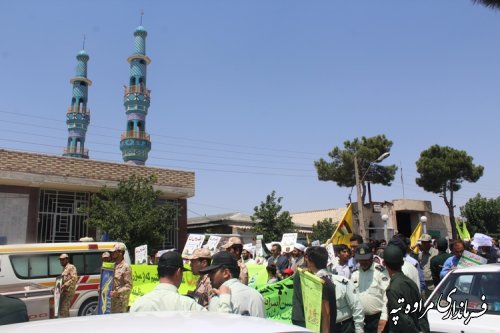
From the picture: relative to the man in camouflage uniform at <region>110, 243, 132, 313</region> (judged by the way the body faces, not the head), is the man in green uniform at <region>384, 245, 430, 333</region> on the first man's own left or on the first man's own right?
on the first man's own left

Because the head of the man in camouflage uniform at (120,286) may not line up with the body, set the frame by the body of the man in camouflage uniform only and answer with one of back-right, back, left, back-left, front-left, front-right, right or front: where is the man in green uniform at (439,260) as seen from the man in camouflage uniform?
back-left

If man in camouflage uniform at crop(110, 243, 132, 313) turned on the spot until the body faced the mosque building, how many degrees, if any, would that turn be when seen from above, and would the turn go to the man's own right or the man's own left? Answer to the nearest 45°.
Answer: approximately 135° to the man's own right

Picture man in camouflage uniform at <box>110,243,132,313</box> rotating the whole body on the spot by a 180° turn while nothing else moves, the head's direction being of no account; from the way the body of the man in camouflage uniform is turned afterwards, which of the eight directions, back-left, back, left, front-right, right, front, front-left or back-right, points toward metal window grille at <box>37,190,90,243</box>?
front-left

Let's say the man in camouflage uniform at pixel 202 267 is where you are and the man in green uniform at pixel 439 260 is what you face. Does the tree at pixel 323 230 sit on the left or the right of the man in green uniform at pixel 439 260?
left

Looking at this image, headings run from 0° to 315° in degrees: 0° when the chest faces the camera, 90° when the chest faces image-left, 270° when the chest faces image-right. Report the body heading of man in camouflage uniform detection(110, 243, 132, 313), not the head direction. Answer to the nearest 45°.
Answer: approximately 45°

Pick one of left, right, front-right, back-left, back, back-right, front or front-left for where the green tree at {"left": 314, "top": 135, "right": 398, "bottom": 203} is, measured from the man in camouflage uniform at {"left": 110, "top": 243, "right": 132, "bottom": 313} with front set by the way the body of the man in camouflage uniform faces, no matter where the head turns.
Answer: back

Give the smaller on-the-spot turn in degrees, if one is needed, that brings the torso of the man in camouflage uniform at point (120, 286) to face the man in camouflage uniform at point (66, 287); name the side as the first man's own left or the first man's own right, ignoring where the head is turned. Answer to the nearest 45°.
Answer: approximately 90° to the first man's own right

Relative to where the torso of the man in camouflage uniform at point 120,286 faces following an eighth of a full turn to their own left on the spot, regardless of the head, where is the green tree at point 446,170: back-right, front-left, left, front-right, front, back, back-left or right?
back-left

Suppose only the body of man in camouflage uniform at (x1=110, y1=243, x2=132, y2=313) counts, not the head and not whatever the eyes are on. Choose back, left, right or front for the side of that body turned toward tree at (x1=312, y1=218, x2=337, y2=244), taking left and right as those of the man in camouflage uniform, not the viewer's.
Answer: back
